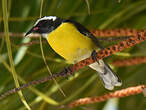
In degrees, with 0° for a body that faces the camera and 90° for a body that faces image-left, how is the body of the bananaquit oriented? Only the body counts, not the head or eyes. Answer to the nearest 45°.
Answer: approximately 90°
